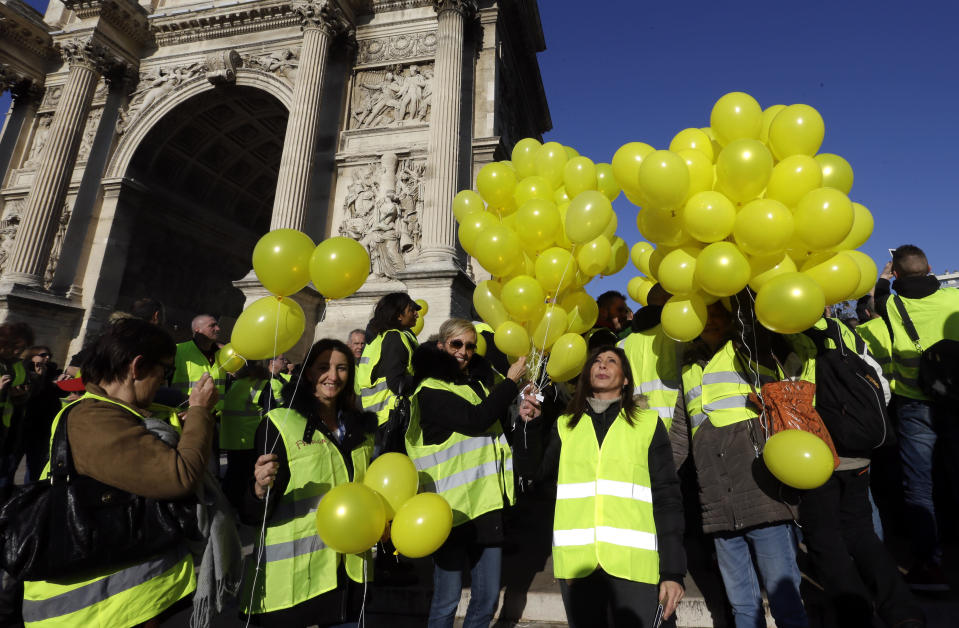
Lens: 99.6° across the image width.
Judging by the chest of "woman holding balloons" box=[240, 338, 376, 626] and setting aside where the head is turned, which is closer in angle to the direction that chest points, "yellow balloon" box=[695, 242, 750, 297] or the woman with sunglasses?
the yellow balloon

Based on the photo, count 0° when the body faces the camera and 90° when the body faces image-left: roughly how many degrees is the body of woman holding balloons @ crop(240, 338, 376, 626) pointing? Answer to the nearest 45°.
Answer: approximately 315°

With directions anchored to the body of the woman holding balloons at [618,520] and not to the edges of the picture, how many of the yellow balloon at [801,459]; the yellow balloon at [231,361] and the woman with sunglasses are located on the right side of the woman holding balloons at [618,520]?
2

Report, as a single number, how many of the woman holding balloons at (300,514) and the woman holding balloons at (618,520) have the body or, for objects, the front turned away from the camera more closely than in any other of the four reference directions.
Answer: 0

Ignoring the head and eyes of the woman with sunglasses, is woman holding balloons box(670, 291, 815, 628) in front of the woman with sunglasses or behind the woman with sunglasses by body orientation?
in front

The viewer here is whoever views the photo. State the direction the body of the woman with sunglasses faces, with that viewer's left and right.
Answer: facing the viewer and to the right of the viewer

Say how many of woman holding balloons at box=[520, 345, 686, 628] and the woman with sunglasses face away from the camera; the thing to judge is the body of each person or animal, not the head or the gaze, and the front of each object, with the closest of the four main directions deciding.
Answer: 0
